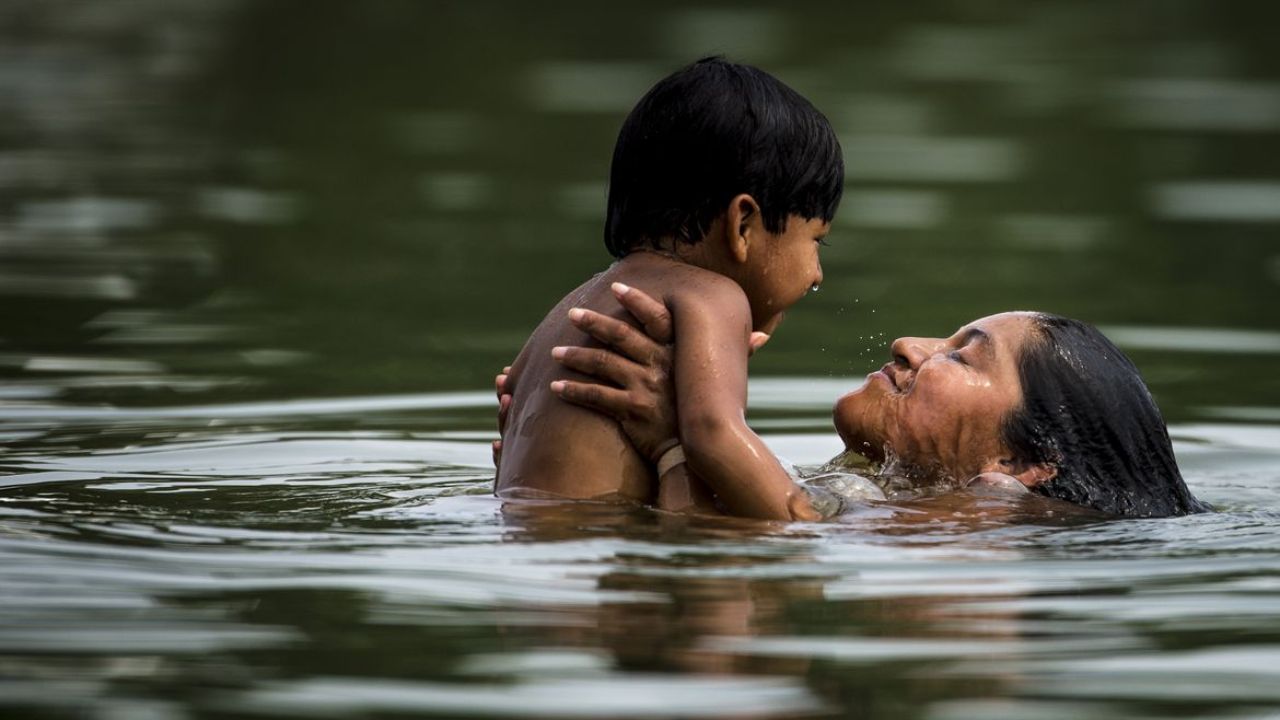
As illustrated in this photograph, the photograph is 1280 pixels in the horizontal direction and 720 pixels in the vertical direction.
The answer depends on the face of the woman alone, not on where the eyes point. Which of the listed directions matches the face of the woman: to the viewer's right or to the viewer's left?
to the viewer's left

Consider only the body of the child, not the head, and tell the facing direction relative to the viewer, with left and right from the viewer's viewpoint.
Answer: facing away from the viewer and to the right of the viewer
